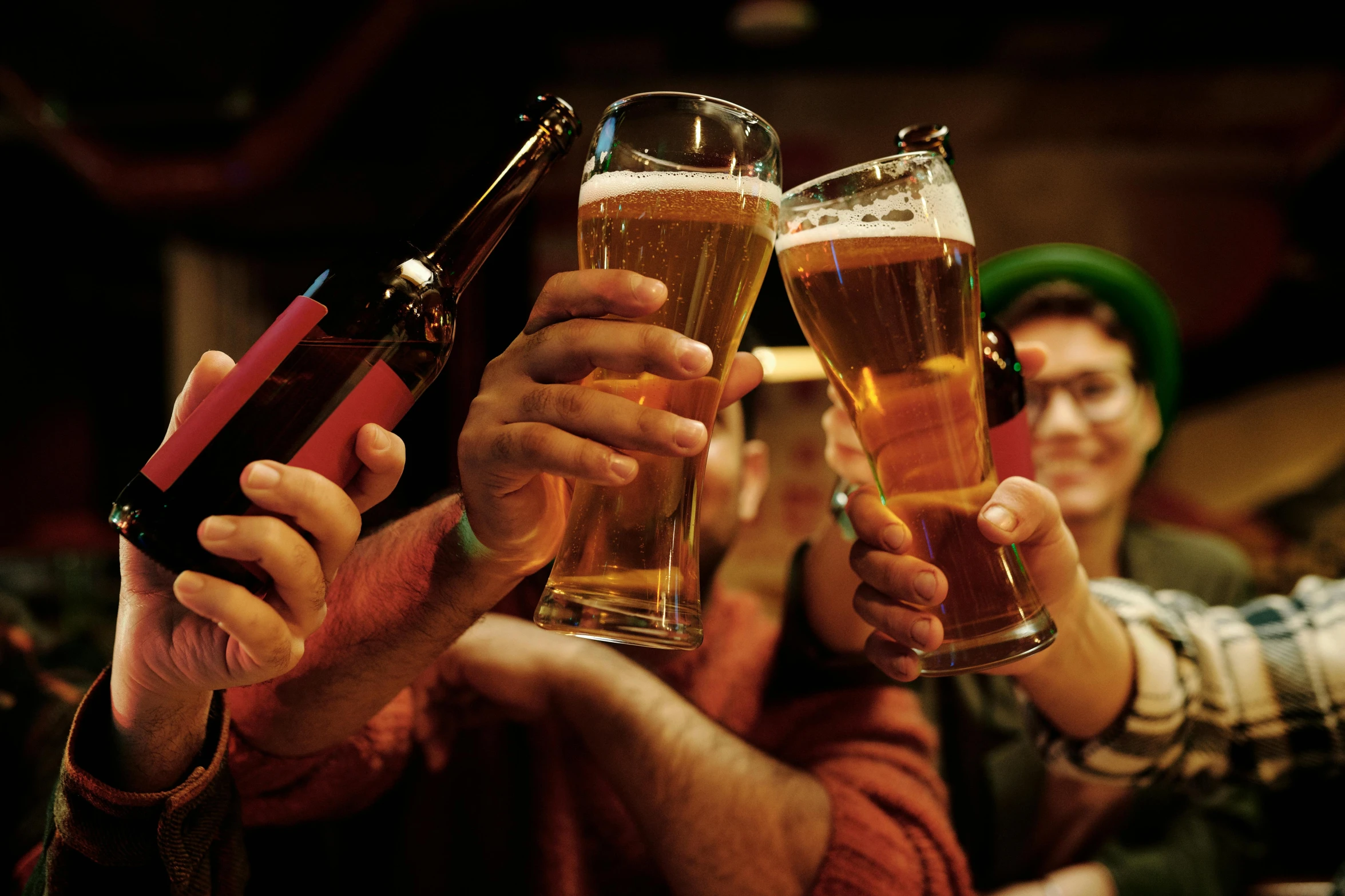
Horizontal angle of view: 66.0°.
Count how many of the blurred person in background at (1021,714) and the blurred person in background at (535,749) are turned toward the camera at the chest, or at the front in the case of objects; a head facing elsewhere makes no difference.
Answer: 2

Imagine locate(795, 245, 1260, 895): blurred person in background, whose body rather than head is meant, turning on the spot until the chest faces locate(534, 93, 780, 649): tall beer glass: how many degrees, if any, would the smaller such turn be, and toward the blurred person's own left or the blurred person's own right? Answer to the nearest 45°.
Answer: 0° — they already face it

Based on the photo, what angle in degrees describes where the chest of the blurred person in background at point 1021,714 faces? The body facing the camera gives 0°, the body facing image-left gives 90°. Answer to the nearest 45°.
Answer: approximately 0°

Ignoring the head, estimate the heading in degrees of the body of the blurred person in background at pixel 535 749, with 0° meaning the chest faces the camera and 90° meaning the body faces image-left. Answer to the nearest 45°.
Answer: approximately 0°
